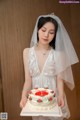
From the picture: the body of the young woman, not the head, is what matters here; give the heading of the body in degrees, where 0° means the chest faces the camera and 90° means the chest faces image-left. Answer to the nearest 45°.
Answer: approximately 0°
